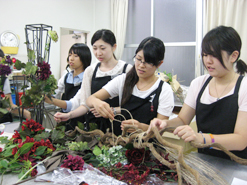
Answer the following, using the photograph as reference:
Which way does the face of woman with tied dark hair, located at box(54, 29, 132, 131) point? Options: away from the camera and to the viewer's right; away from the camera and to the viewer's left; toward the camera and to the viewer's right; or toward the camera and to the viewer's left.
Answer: toward the camera and to the viewer's left

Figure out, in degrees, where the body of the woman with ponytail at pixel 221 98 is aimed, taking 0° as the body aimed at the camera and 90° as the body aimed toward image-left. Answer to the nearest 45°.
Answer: approximately 45°

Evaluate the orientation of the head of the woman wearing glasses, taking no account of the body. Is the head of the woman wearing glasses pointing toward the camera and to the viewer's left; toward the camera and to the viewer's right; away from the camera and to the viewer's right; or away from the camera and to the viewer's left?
toward the camera and to the viewer's left

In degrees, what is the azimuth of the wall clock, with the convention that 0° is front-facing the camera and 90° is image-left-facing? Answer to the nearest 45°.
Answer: approximately 0°

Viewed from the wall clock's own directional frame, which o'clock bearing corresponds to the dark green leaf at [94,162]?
The dark green leaf is roughly at 12 o'clock from the wall clock.

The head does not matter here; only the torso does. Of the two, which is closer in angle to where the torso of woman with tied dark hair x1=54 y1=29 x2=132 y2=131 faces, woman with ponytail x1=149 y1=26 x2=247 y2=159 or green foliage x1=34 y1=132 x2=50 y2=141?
the green foliage

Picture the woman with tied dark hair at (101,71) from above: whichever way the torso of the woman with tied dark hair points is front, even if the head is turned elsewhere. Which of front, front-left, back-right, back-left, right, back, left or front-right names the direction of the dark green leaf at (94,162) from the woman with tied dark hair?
front-left

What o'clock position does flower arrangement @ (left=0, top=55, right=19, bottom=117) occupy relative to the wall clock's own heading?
The flower arrangement is roughly at 12 o'clock from the wall clock.

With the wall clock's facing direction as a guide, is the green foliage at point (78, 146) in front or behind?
in front

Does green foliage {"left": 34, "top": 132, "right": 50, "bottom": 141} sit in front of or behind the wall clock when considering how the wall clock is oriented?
in front
